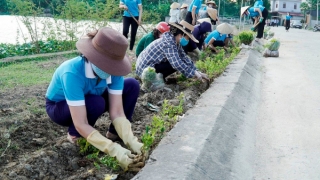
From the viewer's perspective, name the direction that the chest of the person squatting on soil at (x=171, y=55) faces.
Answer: to the viewer's right

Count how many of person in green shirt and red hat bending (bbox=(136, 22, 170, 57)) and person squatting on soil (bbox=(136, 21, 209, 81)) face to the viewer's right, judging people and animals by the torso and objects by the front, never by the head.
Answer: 2

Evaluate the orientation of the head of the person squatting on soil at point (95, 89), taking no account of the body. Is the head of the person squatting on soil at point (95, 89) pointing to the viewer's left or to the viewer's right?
to the viewer's right

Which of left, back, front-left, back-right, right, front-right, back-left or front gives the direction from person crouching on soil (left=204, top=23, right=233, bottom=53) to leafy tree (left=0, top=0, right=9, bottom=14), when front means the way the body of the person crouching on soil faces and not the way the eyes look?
back

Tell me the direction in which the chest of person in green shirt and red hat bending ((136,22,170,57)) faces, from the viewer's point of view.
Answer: to the viewer's right

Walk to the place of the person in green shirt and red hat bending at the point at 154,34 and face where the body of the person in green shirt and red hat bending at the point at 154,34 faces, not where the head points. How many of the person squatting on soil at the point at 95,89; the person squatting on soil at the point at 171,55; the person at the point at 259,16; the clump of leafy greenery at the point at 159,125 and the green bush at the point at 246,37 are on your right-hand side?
3

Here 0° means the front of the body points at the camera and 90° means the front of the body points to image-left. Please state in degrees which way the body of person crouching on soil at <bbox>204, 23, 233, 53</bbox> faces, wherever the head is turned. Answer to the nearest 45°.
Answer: approximately 315°

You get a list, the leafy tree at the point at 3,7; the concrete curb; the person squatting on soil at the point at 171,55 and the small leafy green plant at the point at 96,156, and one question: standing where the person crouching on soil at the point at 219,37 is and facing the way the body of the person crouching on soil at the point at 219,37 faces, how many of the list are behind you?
1
